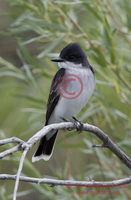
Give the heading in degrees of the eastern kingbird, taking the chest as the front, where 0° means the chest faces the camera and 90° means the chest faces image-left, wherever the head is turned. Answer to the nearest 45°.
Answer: approximately 315°
